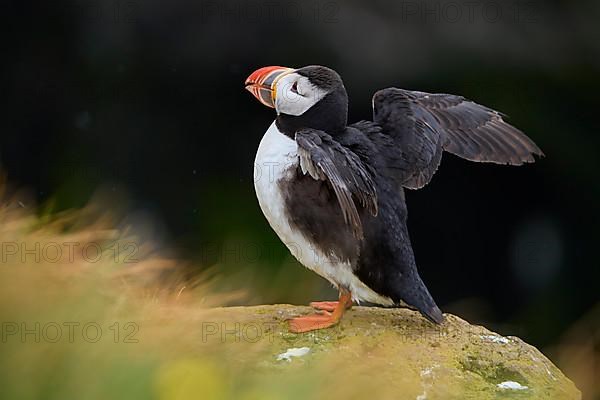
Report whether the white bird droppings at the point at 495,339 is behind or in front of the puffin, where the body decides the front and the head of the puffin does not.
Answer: behind

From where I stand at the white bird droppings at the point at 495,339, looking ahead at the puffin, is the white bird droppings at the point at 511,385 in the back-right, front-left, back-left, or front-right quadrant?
back-left

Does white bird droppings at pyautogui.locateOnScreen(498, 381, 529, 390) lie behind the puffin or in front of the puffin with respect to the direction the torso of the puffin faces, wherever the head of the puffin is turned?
behind

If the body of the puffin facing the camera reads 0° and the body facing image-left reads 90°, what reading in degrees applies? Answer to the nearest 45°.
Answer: approximately 90°
